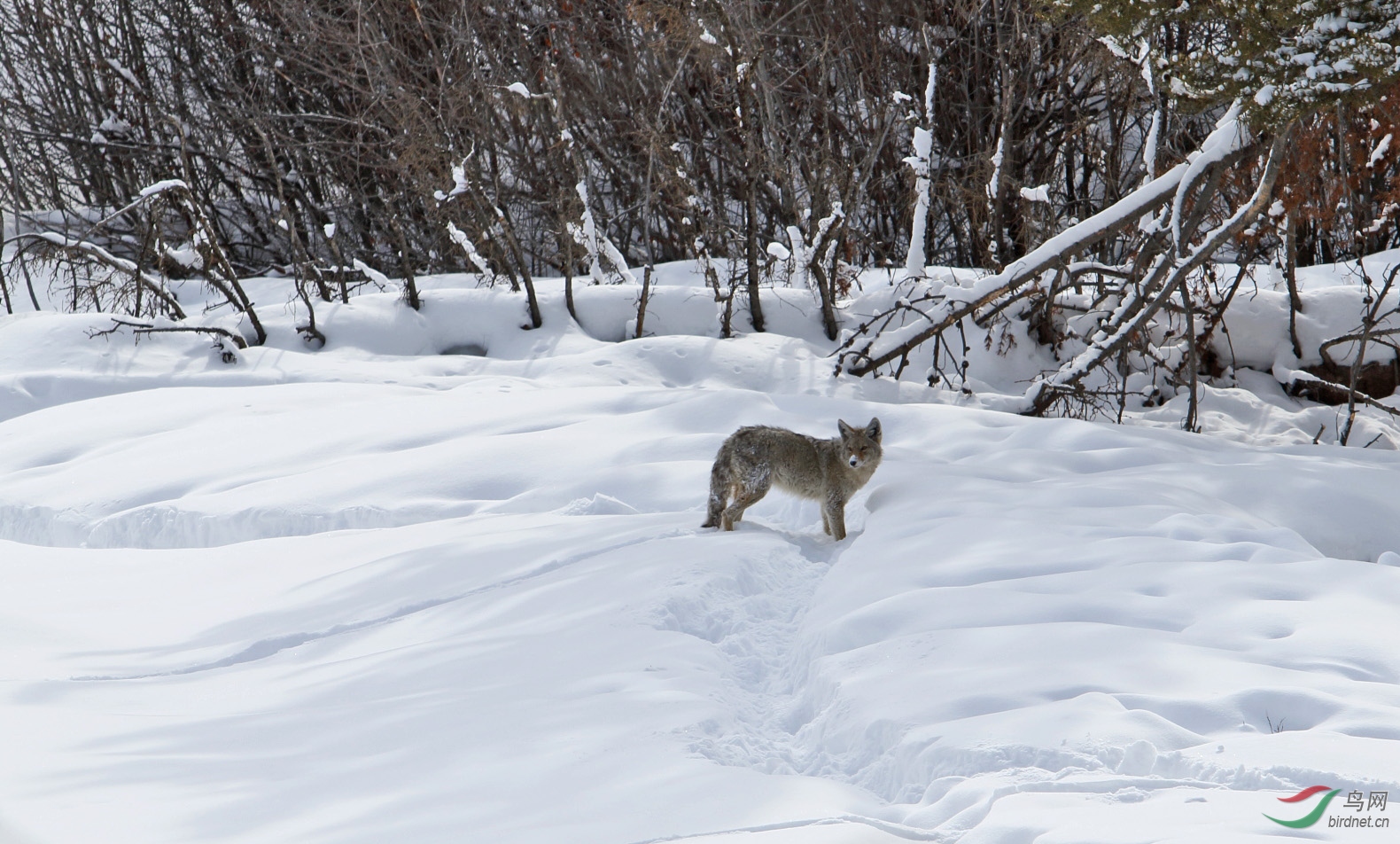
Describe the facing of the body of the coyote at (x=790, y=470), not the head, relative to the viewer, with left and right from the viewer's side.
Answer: facing to the right of the viewer
